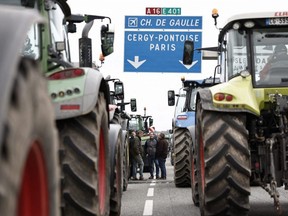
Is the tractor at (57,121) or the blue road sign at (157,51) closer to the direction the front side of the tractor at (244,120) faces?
the blue road sign

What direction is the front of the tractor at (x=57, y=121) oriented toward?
away from the camera

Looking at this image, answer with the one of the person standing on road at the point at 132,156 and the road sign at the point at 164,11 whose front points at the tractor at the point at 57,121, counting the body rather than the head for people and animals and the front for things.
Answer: the road sign

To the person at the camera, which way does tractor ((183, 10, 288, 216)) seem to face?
facing away from the viewer
